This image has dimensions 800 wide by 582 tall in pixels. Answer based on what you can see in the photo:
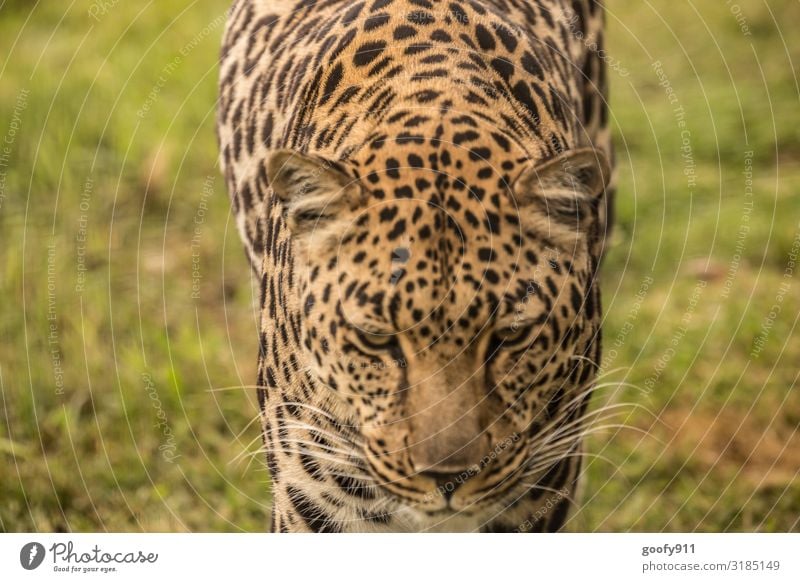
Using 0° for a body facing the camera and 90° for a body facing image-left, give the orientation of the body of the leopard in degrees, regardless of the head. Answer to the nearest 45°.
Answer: approximately 0°
